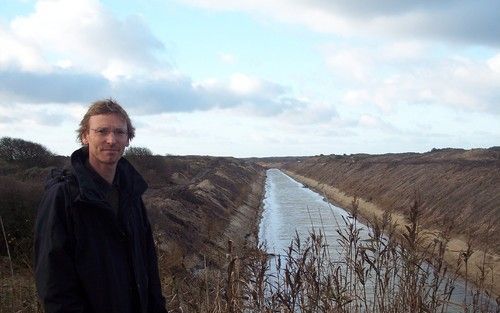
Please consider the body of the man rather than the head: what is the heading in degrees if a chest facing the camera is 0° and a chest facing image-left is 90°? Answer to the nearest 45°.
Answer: approximately 315°
